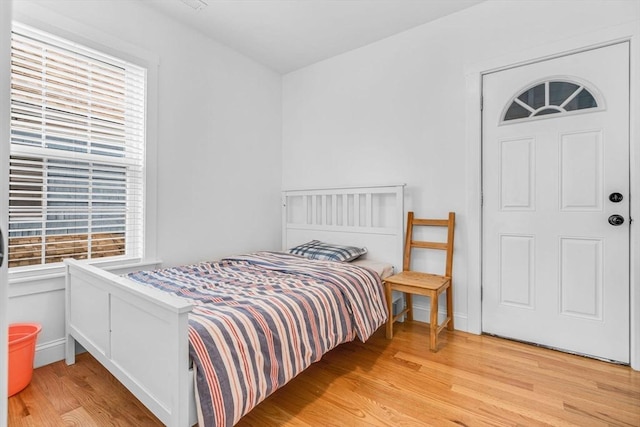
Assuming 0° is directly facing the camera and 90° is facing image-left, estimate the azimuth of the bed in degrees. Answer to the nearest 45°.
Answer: approximately 45°

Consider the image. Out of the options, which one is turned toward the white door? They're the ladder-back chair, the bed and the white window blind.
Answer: the white window blind

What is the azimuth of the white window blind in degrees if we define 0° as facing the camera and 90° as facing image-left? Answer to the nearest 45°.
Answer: approximately 315°

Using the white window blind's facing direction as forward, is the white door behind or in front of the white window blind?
in front

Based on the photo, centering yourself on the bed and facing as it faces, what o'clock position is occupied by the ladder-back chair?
The ladder-back chair is roughly at 7 o'clock from the bed.

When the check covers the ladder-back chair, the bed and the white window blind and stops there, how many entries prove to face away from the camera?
0

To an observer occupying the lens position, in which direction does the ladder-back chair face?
facing the viewer and to the left of the viewer

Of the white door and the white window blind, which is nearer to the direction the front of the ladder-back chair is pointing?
the white window blind

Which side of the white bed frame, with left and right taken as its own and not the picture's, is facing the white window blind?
right

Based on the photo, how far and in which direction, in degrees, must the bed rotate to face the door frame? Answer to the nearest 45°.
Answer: approximately 135° to its left

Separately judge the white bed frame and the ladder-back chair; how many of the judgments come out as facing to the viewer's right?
0

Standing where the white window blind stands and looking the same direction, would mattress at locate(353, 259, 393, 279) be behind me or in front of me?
in front
